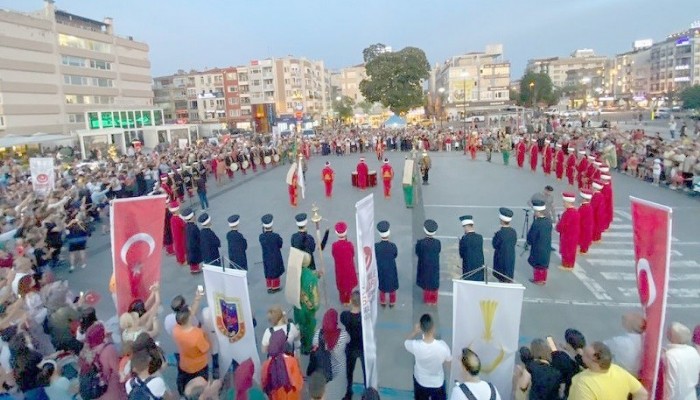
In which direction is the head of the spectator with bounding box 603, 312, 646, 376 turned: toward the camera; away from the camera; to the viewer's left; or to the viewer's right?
away from the camera

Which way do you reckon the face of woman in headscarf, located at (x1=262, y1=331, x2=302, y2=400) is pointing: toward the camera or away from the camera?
away from the camera

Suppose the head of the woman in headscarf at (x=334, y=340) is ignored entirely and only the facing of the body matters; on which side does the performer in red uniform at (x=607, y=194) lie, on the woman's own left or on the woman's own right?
on the woman's own right

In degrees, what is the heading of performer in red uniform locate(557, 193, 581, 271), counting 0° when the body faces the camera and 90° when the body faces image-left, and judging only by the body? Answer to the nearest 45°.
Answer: approximately 135°

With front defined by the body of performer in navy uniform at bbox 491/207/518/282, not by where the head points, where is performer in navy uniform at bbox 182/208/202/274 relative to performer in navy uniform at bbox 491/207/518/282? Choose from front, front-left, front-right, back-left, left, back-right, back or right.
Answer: left

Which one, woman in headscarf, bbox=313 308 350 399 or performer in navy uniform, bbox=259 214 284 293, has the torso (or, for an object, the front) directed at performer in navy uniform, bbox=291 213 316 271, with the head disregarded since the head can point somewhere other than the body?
the woman in headscarf

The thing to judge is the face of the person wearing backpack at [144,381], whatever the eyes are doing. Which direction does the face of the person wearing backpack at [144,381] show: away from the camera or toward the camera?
away from the camera

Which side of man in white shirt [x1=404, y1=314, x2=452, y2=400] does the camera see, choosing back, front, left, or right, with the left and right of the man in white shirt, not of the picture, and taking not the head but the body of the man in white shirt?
back

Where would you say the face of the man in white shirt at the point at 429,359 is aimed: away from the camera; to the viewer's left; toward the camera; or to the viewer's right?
away from the camera

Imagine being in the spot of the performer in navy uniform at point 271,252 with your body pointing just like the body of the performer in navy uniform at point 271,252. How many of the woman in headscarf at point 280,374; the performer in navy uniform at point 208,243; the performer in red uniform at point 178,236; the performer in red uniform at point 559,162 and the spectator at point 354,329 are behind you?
2

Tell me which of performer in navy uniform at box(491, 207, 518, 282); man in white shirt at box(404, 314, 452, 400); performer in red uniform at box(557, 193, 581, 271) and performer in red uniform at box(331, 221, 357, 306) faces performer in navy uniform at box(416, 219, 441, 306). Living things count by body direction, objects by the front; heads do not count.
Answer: the man in white shirt

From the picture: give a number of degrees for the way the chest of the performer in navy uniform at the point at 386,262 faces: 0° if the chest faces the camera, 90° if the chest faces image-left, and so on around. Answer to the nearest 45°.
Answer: approximately 180°

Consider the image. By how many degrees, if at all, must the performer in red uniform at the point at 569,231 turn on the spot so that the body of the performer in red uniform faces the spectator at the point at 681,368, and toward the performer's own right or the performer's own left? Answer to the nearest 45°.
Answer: approximately 135° to the performer's own left

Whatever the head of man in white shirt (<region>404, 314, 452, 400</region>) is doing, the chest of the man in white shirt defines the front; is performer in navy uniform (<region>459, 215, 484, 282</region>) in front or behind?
in front

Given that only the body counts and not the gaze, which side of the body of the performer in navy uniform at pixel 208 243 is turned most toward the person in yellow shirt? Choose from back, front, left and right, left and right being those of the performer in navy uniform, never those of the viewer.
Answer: right

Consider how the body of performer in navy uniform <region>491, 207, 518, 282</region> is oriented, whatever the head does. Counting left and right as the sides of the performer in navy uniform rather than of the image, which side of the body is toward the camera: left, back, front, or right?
back

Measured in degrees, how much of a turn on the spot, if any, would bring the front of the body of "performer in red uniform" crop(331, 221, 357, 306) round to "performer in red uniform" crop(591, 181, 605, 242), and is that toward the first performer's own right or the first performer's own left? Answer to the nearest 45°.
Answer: approximately 45° to the first performer's own right

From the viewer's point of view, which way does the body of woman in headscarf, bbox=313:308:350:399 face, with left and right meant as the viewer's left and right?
facing away from the viewer
